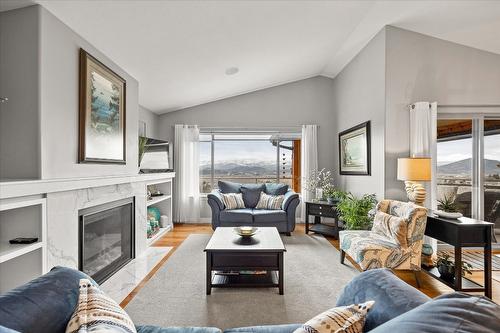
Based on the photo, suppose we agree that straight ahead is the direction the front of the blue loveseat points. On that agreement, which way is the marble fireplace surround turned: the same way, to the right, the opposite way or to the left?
to the left

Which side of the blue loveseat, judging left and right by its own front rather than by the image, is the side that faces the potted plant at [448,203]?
left

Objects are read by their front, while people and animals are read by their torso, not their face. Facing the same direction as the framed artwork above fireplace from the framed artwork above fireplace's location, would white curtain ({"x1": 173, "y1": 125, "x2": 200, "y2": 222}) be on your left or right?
on your left

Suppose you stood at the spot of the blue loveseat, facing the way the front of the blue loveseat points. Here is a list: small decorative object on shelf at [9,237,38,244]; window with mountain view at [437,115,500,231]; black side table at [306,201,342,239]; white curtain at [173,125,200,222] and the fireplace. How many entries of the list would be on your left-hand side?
2

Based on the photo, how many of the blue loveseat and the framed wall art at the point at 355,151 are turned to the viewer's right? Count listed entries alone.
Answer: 0

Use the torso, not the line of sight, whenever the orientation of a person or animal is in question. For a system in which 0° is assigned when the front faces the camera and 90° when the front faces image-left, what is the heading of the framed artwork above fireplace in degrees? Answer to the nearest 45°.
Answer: approximately 315°

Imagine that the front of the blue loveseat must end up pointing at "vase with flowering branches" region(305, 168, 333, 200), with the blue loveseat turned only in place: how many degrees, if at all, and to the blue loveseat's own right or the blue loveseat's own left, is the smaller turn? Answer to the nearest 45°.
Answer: approximately 135° to the blue loveseat's own left

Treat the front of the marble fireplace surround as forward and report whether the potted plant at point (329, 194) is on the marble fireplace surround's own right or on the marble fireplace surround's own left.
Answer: on the marble fireplace surround's own left

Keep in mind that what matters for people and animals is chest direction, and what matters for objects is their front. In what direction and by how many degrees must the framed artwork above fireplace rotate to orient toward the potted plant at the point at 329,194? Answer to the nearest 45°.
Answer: approximately 45° to its left

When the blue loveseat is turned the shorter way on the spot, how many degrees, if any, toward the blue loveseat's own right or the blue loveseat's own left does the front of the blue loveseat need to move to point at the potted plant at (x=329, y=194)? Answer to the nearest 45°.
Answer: approximately 90° to the blue loveseat's own left

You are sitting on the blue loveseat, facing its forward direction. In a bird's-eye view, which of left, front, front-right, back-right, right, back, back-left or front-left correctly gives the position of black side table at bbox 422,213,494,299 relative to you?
front-left

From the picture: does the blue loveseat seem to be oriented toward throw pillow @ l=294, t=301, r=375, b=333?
yes

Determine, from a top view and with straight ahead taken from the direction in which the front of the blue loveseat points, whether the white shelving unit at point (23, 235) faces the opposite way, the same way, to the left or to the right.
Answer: to the left

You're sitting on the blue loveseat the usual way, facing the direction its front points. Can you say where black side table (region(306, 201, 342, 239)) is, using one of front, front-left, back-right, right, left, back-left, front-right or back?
left
